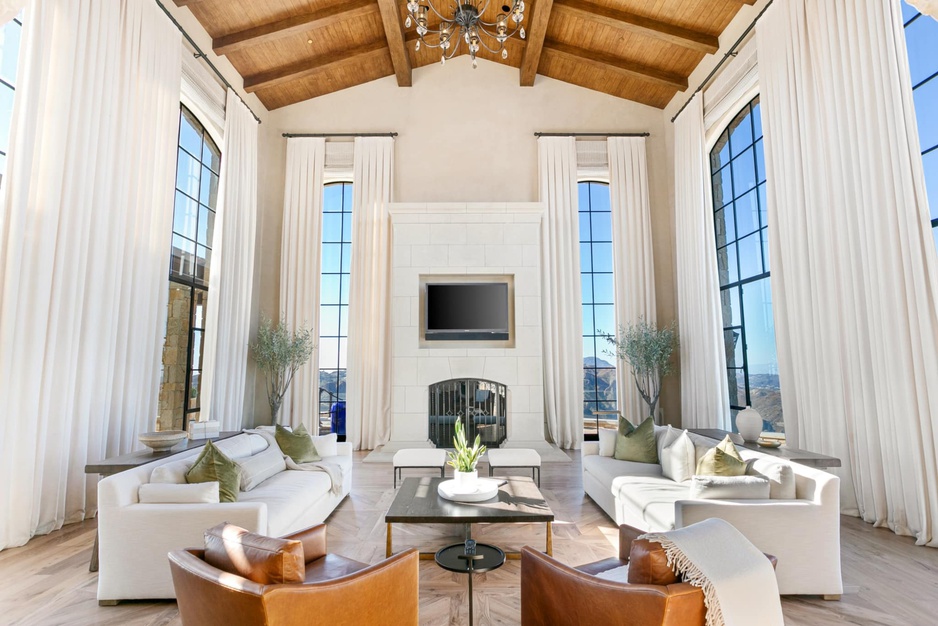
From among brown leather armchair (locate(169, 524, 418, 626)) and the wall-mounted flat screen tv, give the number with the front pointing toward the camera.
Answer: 1

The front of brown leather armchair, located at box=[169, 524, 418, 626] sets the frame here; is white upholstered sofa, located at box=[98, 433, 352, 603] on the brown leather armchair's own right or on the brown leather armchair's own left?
on the brown leather armchair's own left

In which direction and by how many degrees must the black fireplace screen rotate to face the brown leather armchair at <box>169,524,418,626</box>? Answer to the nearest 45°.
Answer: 0° — it already faces it

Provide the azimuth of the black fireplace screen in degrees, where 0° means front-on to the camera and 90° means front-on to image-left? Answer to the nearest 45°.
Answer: approximately 0°

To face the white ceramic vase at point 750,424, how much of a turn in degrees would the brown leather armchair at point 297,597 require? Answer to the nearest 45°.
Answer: approximately 45° to its right

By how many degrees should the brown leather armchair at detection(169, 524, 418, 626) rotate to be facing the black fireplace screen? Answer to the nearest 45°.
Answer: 0° — it already faces it

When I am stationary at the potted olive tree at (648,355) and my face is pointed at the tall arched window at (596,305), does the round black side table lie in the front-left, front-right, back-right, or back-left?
back-left

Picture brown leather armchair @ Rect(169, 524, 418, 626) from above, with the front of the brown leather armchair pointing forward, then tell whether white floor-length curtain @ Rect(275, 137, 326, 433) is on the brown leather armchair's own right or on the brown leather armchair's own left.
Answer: on the brown leather armchair's own left

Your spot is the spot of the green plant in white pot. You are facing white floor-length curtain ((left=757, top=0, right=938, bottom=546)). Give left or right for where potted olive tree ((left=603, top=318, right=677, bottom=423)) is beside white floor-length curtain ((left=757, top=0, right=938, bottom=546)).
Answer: left
